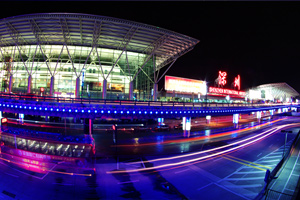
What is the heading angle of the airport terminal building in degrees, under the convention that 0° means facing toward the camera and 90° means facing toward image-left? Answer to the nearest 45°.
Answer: approximately 0°

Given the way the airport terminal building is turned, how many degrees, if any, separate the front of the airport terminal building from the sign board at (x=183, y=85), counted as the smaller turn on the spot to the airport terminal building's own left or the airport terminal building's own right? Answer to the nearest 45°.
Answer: approximately 90° to the airport terminal building's own left
